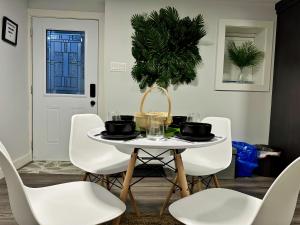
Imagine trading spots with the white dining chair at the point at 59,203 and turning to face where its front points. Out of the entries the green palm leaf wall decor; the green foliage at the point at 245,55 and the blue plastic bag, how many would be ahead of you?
3

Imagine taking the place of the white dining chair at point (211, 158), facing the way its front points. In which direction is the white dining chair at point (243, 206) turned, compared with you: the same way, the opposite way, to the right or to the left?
to the right

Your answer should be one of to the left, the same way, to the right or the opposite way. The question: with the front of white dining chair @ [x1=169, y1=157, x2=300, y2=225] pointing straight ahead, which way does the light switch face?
to the left

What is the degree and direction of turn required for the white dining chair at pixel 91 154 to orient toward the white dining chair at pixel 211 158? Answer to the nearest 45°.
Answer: approximately 45° to its left

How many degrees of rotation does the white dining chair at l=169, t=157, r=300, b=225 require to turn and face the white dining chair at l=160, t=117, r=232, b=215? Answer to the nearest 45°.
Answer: approximately 45° to its right

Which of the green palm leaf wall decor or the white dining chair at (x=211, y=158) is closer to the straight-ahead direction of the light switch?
the white dining chair

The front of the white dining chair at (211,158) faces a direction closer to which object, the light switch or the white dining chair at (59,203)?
the white dining chair

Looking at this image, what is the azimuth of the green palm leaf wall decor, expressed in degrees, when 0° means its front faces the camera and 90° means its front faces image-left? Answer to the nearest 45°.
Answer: approximately 0°

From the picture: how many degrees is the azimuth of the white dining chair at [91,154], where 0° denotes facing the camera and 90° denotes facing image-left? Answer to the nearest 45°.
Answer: approximately 315°

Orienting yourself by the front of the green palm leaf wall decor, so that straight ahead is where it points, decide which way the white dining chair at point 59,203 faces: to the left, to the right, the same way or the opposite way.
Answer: to the left

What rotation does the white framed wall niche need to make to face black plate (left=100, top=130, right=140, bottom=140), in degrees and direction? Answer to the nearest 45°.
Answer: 0° — it already faces it
